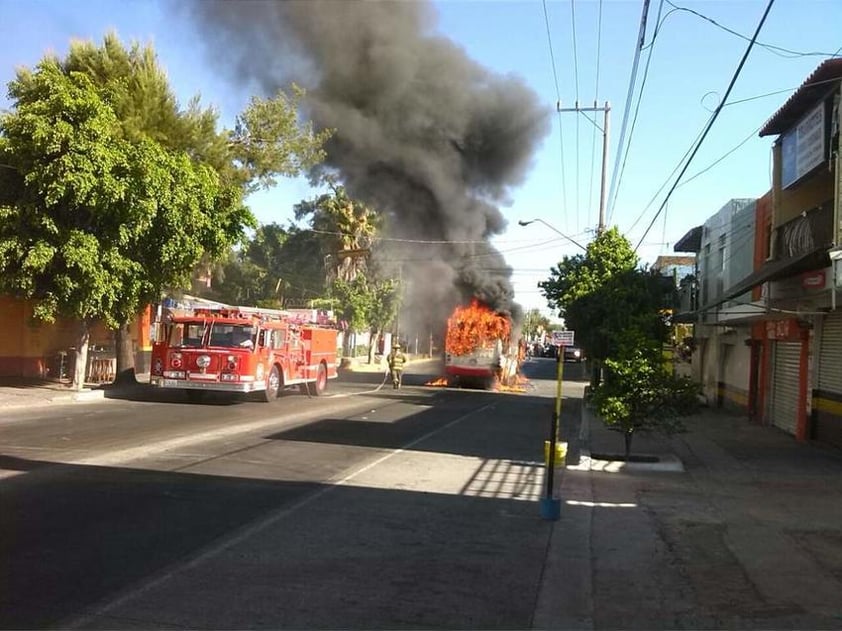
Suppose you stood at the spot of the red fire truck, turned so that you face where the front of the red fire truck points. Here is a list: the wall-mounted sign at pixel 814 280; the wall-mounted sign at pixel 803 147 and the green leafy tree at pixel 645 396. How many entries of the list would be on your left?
3

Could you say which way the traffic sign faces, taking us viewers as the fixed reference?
facing the viewer

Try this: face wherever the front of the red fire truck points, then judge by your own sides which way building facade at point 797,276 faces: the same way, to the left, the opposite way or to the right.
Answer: to the right

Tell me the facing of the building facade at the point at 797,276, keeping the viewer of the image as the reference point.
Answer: facing to the left of the viewer

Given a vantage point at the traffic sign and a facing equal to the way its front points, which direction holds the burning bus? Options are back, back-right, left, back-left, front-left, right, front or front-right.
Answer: back

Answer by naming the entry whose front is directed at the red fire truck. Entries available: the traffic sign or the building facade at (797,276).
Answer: the building facade

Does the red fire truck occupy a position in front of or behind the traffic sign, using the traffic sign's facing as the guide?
behind

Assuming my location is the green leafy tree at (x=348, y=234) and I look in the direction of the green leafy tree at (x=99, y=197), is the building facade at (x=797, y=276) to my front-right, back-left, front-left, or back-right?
front-left

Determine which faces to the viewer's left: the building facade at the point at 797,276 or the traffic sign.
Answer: the building facade

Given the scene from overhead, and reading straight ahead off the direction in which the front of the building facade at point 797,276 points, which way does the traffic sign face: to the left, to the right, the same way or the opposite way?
to the left

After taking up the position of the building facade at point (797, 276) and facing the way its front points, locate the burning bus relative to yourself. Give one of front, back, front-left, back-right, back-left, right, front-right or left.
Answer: front-right

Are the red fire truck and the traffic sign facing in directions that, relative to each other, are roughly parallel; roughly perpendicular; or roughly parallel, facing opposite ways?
roughly parallel

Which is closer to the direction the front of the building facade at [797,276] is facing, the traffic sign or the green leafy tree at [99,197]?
the green leafy tree

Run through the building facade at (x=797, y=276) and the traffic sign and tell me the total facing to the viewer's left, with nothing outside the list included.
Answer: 1

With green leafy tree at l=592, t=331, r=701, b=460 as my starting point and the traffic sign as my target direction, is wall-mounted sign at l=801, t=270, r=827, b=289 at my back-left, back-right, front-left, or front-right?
back-left

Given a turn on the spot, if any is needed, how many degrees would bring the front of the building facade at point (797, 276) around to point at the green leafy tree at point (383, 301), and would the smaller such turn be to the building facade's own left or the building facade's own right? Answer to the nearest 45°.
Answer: approximately 45° to the building facade's own right
